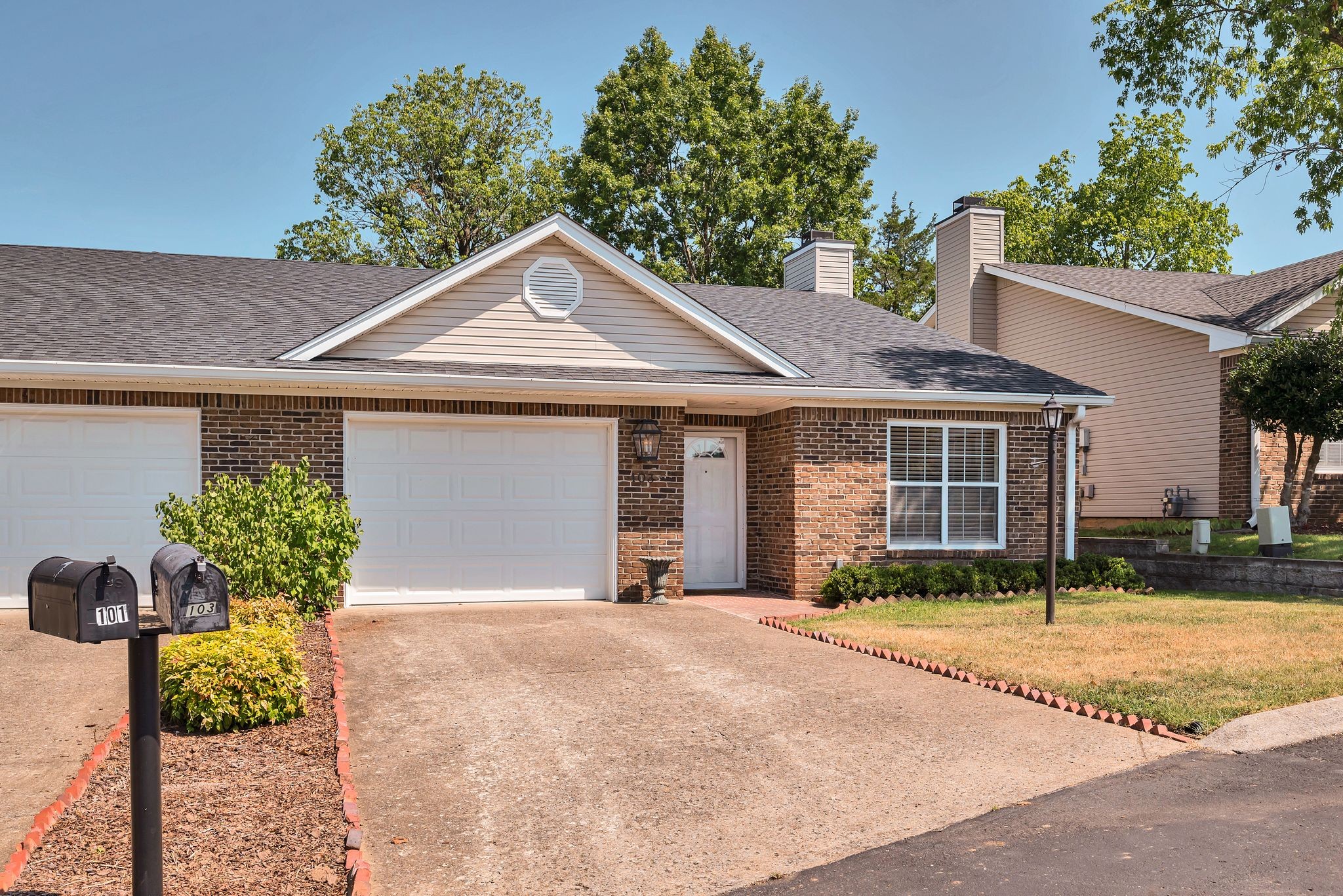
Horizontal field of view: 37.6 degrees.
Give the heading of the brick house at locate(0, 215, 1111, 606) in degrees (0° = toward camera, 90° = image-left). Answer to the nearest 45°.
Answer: approximately 0°

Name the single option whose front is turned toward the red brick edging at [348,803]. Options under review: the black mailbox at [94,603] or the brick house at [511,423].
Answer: the brick house

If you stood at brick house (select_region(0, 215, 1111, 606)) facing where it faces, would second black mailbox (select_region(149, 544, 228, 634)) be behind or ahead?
ahead

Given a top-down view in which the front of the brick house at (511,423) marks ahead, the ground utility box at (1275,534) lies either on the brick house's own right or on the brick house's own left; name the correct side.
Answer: on the brick house's own left

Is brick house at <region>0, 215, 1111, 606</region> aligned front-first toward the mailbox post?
yes
